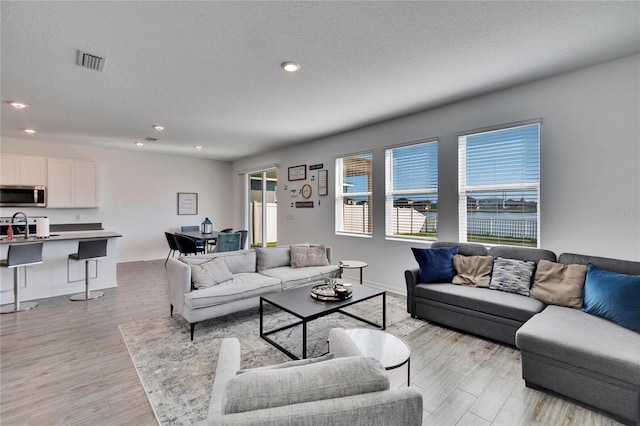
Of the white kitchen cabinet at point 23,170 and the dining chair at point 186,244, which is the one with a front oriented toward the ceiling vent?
the white kitchen cabinet

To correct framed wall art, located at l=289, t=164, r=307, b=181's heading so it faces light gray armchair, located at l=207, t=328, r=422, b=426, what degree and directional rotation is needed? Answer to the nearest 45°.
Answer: approximately 45° to its left

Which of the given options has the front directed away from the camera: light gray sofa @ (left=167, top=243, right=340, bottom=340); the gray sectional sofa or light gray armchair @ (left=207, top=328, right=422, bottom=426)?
light gray armchair @ (left=207, top=328, right=422, bottom=426)

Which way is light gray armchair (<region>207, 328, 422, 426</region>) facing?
away from the camera

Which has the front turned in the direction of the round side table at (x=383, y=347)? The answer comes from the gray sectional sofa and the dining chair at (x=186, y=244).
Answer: the gray sectional sofa

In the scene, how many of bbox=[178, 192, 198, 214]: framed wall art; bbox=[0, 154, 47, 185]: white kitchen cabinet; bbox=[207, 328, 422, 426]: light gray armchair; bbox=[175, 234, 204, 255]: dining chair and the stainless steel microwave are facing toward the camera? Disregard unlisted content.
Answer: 3
